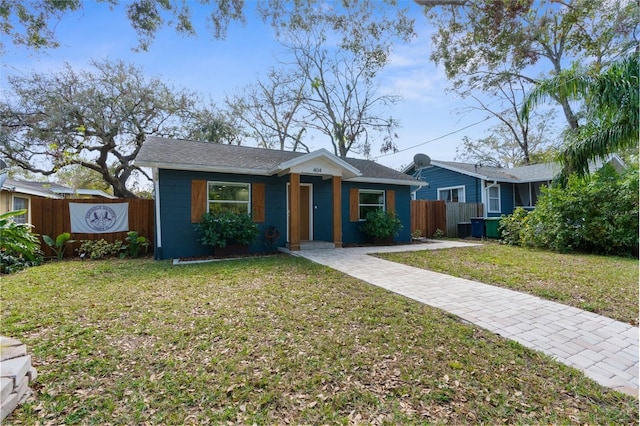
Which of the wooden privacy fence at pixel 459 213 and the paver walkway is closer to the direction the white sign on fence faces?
the paver walkway

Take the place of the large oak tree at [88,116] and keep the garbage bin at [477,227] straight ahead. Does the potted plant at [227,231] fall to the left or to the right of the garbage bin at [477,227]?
right

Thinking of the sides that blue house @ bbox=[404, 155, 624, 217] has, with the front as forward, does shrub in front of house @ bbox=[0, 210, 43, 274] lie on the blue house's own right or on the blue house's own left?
on the blue house's own right

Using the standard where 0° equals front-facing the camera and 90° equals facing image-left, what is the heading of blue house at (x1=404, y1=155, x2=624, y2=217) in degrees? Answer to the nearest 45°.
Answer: approximately 315°

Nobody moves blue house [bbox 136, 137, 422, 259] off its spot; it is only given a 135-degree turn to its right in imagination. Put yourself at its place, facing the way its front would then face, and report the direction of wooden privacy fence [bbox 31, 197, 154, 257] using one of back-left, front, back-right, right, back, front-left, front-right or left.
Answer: front

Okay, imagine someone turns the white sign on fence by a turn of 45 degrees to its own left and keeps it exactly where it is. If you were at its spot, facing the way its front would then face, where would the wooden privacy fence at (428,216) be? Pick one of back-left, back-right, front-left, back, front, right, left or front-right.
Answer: front-left

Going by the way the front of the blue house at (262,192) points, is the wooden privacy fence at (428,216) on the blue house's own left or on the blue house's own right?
on the blue house's own left

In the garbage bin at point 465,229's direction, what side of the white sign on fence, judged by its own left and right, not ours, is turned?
left
